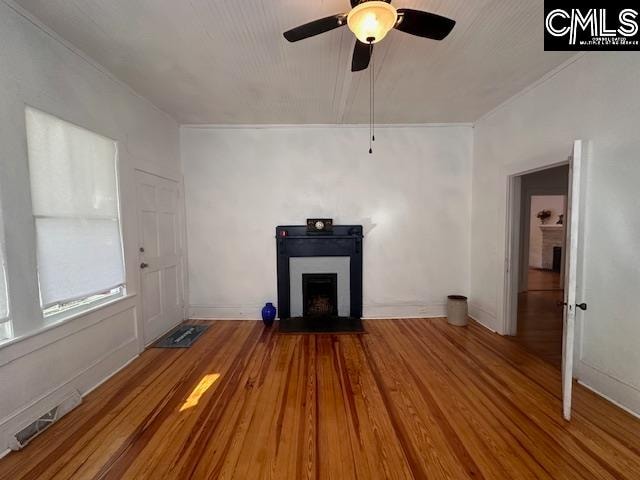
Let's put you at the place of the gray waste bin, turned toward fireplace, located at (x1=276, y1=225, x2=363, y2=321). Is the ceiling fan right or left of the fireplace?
left

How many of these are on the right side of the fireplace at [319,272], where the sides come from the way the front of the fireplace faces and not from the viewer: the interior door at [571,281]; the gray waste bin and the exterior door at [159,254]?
1

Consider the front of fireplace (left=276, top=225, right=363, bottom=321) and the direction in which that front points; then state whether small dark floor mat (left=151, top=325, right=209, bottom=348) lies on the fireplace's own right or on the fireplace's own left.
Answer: on the fireplace's own right

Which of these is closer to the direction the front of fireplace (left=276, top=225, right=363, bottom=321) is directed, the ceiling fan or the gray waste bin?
the ceiling fan

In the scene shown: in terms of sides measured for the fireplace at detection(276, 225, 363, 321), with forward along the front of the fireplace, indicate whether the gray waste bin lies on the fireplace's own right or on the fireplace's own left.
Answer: on the fireplace's own left

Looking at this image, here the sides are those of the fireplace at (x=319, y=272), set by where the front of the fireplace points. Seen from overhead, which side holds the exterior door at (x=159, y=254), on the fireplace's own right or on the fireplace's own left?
on the fireplace's own right

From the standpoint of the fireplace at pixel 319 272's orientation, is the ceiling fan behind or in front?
in front

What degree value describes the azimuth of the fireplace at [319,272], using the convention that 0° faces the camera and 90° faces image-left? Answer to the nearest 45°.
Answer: approximately 0°

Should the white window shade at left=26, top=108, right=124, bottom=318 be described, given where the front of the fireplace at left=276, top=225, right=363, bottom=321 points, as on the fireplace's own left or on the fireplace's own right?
on the fireplace's own right

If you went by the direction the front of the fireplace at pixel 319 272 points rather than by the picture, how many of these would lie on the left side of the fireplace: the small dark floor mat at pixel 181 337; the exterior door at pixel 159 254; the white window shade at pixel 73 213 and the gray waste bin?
1
